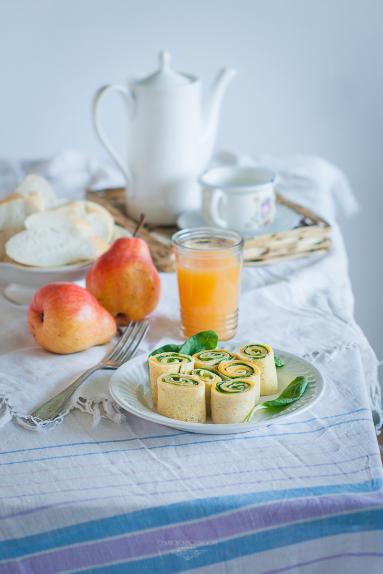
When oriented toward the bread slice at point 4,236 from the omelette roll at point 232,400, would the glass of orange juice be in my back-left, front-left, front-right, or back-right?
front-right

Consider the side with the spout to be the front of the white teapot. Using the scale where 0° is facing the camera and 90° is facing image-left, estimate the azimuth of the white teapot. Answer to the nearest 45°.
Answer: approximately 270°

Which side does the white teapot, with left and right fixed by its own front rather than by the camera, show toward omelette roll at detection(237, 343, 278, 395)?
right

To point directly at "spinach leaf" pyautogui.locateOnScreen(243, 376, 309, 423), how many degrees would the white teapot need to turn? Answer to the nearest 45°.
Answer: approximately 90° to its right

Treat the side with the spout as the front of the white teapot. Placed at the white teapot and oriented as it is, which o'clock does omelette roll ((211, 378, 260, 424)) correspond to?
The omelette roll is roughly at 3 o'clock from the white teapot.

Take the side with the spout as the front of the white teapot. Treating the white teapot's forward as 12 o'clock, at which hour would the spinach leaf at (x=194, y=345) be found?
The spinach leaf is roughly at 3 o'clock from the white teapot.

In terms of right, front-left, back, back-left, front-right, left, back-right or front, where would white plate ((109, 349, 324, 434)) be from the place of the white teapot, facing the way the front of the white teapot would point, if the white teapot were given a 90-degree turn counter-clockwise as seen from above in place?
back

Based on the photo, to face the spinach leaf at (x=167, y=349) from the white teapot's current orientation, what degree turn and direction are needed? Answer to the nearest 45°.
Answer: approximately 90° to its right

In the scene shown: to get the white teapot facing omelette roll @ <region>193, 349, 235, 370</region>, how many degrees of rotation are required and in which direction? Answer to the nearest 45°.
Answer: approximately 90° to its right
